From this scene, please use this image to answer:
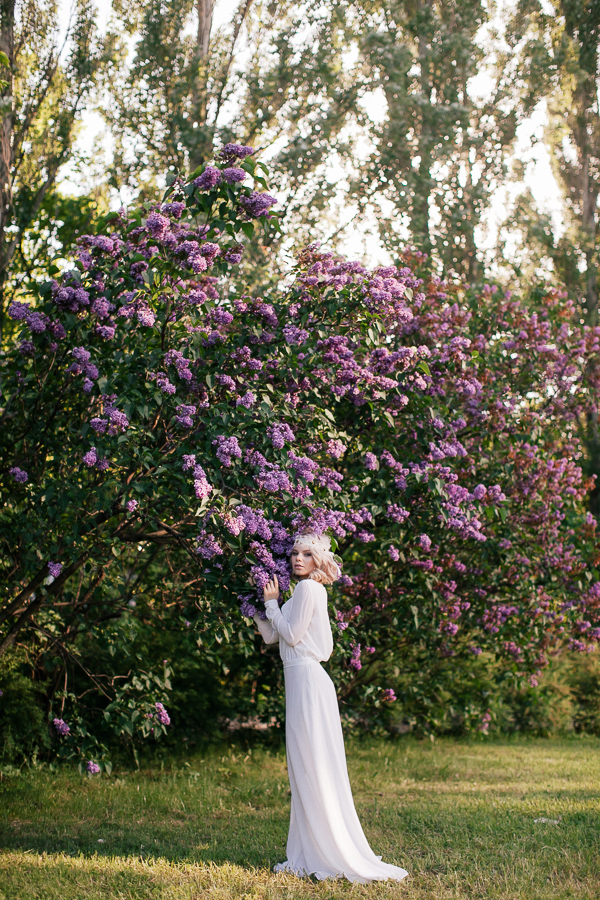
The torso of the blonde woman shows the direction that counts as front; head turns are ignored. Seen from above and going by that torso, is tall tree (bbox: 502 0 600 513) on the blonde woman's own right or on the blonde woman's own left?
on the blonde woman's own right

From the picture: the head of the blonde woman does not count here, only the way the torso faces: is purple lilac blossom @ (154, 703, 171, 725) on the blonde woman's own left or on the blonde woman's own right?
on the blonde woman's own right

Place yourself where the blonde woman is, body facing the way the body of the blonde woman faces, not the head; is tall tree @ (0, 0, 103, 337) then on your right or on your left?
on your right

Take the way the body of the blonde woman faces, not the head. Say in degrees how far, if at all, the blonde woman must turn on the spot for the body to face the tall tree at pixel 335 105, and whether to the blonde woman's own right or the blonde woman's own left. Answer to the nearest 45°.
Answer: approximately 90° to the blonde woman's own right

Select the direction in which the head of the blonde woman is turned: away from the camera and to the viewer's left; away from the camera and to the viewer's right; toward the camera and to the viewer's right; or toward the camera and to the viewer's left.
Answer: toward the camera and to the viewer's left

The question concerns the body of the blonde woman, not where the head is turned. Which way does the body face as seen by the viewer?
to the viewer's left
